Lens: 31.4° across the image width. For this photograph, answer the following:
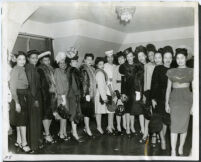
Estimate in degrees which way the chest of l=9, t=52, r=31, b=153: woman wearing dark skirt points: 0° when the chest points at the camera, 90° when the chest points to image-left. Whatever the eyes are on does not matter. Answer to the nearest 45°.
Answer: approximately 315°
